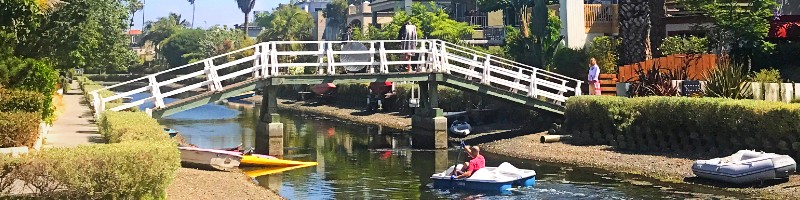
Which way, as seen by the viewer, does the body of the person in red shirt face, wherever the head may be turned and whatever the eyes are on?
to the viewer's left
